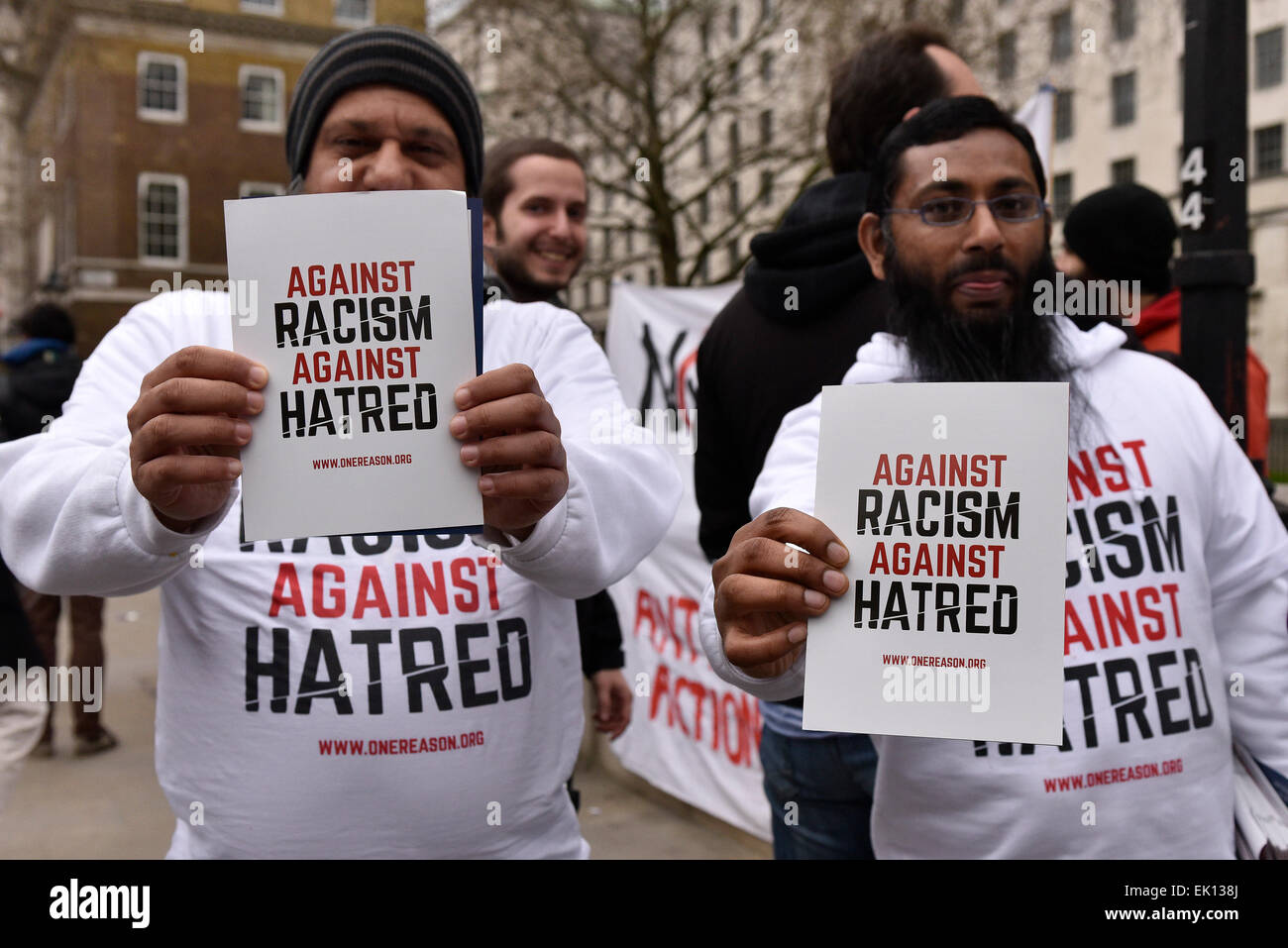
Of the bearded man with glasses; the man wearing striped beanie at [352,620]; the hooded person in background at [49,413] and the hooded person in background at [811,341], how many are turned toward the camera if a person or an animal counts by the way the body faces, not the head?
2

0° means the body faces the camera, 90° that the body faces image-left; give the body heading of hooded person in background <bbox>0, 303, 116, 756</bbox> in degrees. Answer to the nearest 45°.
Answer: approximately 180°

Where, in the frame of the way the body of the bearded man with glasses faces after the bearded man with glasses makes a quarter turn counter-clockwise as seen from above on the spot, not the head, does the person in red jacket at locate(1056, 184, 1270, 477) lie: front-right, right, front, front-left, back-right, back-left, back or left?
left

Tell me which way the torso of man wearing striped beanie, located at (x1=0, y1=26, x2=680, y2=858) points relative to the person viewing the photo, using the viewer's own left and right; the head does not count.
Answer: facing the viewer

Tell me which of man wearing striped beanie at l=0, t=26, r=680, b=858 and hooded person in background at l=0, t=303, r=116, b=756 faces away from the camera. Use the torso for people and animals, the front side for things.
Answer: the hooded person in background

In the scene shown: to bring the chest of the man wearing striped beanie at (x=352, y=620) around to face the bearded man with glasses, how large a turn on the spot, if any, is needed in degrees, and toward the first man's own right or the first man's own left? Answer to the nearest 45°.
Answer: approximately 90° to the first man's own left

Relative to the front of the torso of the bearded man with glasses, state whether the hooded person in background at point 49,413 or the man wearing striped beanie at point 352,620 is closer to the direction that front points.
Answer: the man wearing striped beanie

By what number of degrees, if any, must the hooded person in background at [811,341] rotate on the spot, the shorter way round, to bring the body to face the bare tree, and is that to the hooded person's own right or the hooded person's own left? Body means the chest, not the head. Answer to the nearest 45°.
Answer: approximately 45° to the hooded person's own left

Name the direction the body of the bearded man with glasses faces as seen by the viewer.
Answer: toward the camera

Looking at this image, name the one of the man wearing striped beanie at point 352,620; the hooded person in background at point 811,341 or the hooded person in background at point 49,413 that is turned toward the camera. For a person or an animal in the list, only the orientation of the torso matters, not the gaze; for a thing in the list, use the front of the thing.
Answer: the man wearing striped beanie
